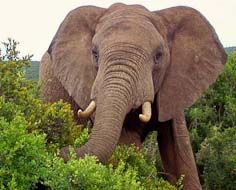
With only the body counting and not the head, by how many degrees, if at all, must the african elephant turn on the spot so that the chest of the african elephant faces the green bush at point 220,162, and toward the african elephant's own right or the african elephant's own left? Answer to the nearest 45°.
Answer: approximately 90° to the african elephant's own left

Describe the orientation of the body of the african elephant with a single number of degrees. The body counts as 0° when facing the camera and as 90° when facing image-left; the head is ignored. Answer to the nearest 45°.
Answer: approximately 315°
